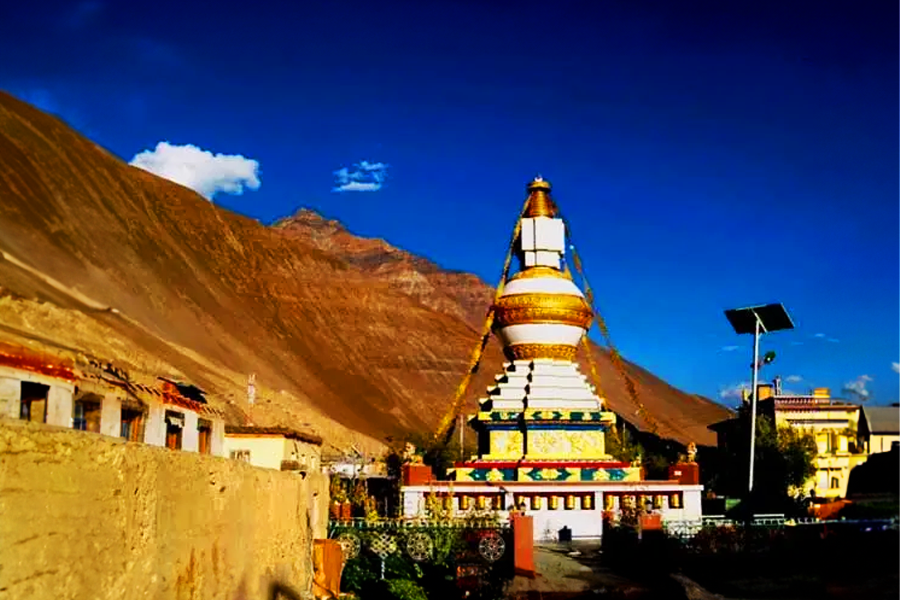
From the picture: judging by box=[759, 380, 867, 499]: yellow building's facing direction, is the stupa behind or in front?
in front

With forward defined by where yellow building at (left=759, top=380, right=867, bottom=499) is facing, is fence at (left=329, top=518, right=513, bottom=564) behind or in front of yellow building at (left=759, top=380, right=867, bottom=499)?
in front

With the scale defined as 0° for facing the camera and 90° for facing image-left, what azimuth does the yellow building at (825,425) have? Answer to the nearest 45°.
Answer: approximately 0°

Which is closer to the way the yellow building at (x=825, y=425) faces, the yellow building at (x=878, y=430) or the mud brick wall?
the mud brick wall

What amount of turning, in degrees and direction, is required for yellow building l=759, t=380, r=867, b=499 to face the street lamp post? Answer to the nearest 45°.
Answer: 0° — it already faces it

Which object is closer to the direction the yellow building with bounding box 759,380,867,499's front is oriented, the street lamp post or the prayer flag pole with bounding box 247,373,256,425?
the street lamp post

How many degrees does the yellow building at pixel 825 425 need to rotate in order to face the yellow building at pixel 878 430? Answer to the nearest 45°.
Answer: approximately 90° to its left

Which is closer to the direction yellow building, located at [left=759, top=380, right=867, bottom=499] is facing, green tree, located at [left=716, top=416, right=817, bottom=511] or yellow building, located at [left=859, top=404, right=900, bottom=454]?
the green tree

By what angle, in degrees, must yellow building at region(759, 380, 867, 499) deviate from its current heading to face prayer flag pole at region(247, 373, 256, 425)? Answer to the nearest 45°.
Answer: approximately 90° to its right

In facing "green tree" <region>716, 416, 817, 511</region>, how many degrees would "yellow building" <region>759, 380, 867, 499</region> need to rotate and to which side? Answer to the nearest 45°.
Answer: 0° — it already faces it
